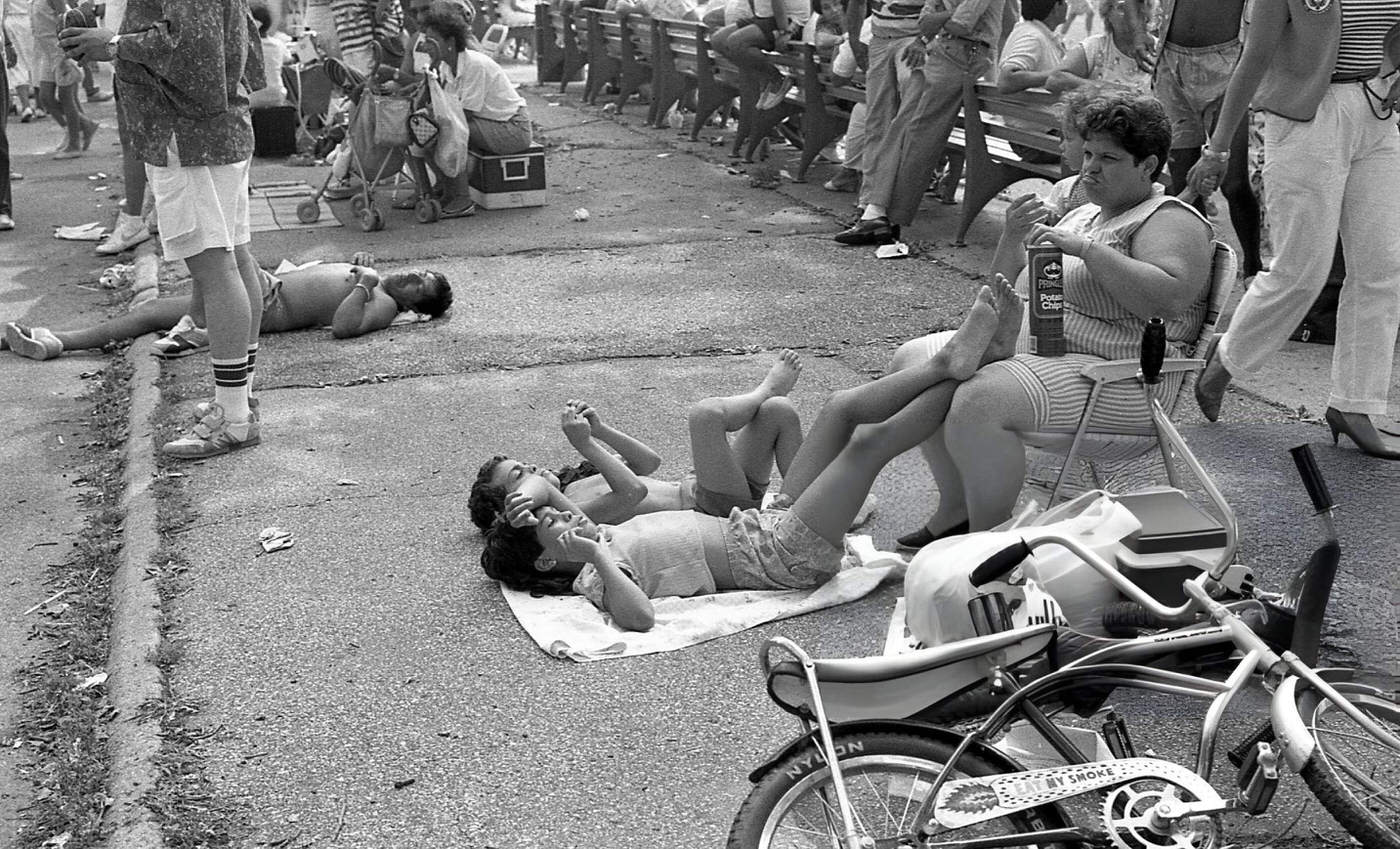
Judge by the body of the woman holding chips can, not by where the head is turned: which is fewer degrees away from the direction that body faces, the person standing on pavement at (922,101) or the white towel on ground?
the white towel on ground

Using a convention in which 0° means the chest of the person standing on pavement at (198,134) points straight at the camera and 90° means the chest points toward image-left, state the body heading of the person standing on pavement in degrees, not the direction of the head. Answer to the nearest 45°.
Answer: approximately 90°

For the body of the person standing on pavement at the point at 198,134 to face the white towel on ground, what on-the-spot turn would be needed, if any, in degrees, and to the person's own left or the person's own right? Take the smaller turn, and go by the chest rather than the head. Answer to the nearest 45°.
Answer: approximately 135° to the person's own left

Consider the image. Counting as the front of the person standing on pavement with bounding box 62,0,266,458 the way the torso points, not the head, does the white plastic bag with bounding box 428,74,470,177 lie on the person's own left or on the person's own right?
on the person's own right

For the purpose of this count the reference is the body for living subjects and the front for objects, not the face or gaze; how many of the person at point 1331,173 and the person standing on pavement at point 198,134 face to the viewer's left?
1

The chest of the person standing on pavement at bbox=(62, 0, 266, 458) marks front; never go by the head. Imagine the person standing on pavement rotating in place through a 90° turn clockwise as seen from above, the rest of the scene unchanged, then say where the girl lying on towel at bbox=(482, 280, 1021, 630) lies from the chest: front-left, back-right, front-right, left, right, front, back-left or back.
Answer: back-right
